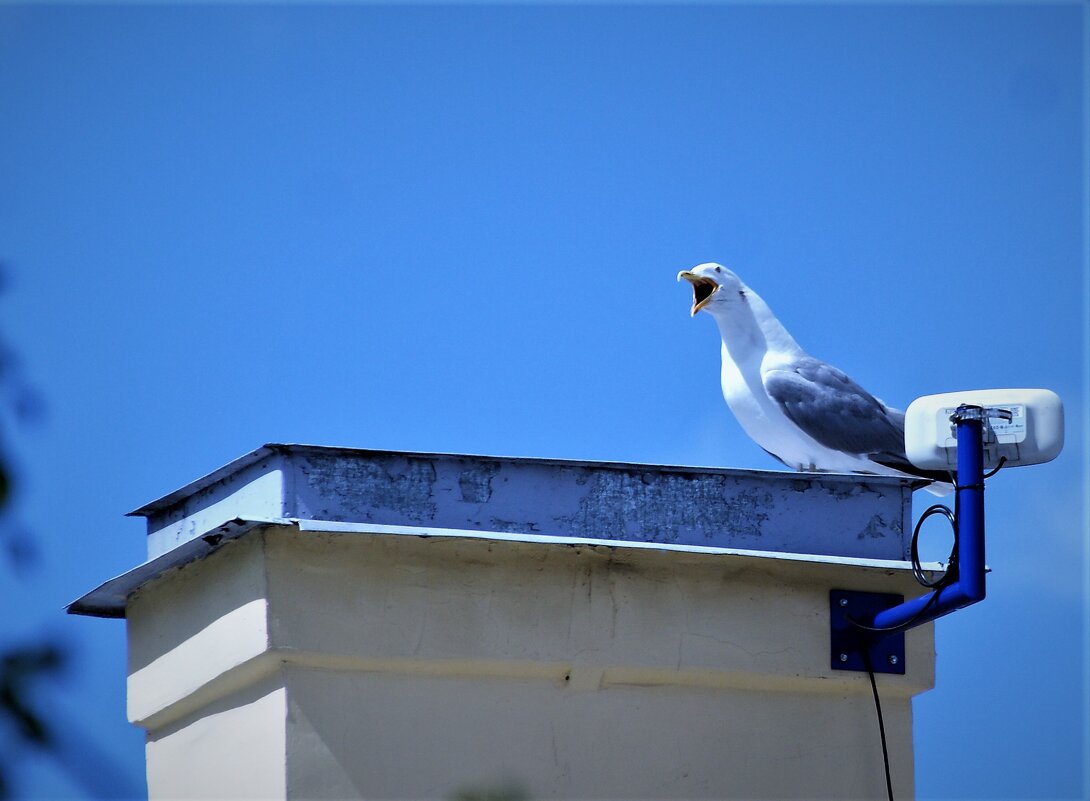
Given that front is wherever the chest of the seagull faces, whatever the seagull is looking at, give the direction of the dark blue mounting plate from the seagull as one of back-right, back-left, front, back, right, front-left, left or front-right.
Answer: left

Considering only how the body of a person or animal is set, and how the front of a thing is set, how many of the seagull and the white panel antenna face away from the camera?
1

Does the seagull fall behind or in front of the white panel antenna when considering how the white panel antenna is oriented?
in front

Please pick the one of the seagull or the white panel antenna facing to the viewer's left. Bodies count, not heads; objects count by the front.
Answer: the seagull

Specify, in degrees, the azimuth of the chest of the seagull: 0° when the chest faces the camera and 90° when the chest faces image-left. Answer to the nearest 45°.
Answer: approximately 90°

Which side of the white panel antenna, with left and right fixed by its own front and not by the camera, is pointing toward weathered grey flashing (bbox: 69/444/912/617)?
left

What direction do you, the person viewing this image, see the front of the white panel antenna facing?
facing away from the viewer

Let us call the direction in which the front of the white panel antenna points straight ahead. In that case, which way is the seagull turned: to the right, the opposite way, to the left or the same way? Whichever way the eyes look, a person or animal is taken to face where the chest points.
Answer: to the left
